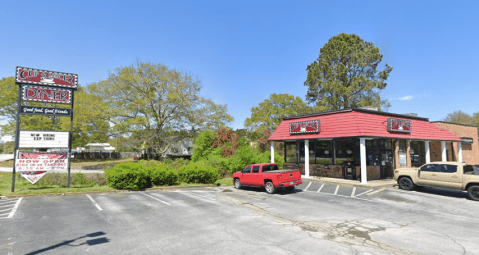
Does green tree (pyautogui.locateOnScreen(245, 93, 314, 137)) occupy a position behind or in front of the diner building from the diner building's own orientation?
behind

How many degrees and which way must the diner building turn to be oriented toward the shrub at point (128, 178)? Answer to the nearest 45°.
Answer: approximately 90° to its right

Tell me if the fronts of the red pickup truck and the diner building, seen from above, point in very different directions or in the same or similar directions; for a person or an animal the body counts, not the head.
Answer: very different directions

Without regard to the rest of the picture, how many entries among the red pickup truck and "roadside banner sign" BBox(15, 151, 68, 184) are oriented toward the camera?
1

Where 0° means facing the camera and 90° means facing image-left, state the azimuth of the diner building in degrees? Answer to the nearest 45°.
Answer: approximately 315°

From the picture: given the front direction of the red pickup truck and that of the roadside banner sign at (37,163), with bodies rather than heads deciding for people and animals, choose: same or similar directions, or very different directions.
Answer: very different directions

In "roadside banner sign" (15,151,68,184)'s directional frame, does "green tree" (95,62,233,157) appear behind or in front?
behind

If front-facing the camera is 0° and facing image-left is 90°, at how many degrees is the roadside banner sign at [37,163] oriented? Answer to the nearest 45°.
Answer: approximately 0°

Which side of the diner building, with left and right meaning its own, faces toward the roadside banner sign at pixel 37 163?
right
